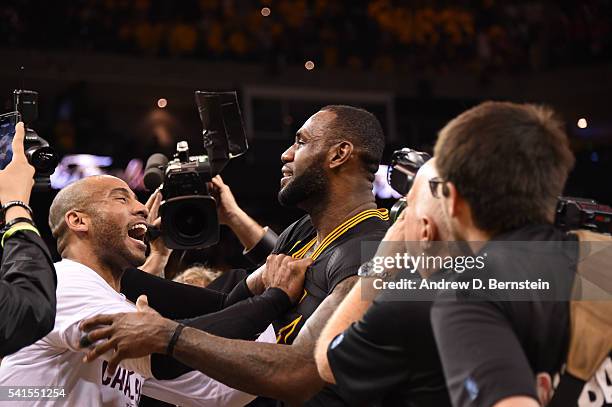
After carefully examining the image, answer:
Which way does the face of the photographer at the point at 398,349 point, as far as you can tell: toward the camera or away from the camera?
away from the camera

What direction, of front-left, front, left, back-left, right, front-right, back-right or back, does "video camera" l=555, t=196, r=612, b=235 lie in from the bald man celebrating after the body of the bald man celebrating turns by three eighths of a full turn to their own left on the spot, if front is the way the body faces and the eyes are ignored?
back-right

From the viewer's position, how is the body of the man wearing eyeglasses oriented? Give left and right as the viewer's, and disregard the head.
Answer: facing away from the viewer and to the left of the viewer

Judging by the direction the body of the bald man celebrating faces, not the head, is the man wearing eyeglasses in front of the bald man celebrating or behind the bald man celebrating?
in front

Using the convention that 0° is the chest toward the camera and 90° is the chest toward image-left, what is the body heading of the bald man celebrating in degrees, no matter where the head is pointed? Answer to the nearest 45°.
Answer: approximately 315°

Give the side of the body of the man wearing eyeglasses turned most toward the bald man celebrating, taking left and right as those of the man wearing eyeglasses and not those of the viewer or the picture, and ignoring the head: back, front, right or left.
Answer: front

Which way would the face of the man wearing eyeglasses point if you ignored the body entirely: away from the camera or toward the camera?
away from the camera

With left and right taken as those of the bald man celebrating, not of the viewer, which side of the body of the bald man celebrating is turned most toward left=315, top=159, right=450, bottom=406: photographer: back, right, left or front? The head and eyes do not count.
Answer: front
